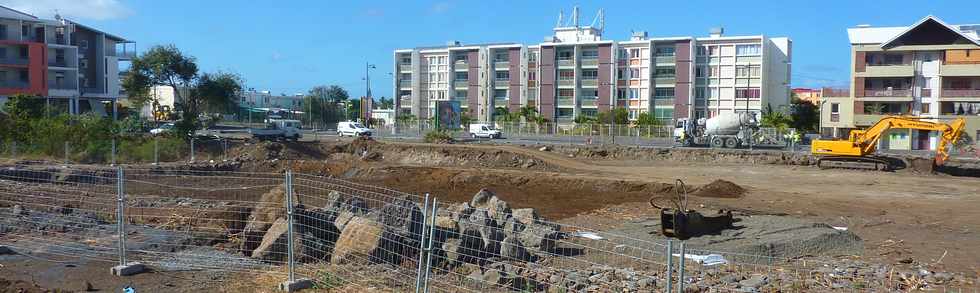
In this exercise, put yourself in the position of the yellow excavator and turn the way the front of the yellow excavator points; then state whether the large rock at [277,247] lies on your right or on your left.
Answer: on your right

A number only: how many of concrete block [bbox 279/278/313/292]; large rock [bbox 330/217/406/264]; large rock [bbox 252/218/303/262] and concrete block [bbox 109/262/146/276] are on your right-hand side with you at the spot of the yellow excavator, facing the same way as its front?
4

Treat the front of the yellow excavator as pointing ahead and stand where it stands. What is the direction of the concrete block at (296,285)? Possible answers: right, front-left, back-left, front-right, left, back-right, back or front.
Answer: right

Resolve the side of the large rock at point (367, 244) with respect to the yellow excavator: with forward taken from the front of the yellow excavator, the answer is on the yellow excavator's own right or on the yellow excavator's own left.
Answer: on the yellow excavator's own right

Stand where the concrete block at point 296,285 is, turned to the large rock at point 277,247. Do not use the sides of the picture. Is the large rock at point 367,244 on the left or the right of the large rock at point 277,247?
right

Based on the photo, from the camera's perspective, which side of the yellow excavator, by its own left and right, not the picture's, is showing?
right

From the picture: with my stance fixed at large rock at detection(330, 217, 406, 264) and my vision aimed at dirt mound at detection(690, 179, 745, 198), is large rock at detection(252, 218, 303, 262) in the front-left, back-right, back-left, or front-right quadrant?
back-left

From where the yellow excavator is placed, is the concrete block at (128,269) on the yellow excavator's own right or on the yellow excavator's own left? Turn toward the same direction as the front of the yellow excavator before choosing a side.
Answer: on the yellow excavator's own right

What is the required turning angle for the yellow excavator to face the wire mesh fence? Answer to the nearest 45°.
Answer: approximately 90° to its right
